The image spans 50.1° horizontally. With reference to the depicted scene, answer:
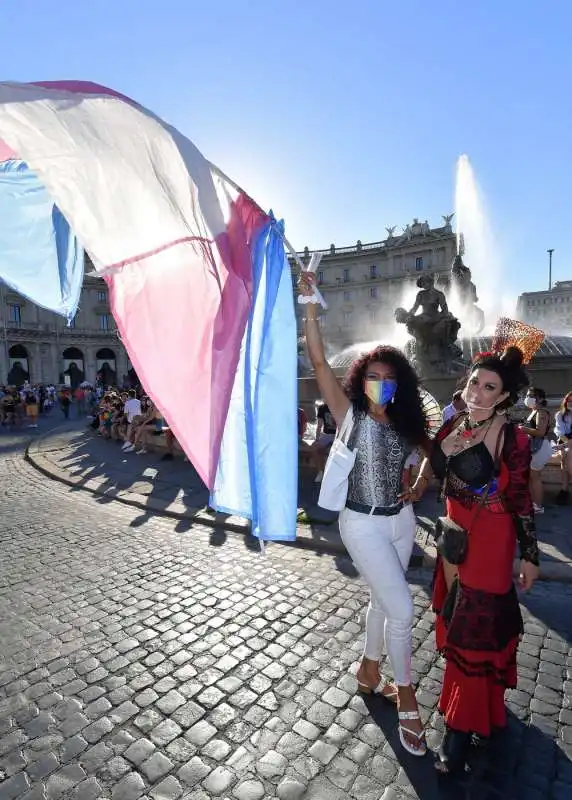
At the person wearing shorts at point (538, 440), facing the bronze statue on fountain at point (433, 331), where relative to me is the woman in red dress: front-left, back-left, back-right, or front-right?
back-left

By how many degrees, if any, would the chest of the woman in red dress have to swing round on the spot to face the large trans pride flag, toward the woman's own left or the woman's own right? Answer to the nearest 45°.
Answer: approximately 45° to the woman's own right

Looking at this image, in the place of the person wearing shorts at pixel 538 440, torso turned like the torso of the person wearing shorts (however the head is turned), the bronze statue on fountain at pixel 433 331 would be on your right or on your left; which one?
on your right

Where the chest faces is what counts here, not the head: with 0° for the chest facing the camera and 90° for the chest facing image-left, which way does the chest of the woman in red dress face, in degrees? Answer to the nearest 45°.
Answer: approximately 45°

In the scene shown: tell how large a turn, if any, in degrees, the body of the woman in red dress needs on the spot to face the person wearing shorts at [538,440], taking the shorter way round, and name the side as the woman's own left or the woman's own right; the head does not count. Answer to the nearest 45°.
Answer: approximately 135° to the woman's own right

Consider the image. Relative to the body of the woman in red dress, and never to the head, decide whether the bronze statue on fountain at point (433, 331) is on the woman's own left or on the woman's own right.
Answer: on the woman's own right

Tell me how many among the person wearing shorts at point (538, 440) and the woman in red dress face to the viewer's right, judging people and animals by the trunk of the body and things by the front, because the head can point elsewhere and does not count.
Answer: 0
